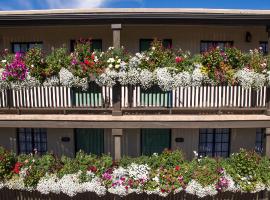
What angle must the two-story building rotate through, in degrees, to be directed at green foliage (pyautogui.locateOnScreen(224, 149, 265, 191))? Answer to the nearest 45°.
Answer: approximately 90° to its left

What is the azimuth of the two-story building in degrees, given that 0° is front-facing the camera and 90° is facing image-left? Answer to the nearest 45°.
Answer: approximately 0°

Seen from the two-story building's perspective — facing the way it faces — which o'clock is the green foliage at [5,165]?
The green foliage is roughly at 3 o'clock from the two-story building.

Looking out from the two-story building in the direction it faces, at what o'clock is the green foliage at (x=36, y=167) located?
The green foliage is roughly at 3 o'clock from the two-story building.

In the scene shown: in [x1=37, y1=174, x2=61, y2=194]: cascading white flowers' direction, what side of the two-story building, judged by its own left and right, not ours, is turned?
front
